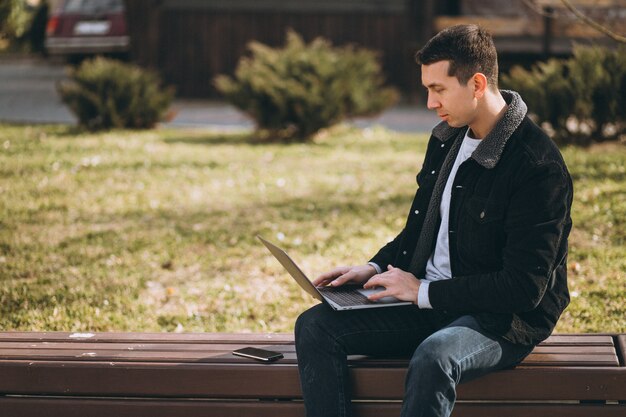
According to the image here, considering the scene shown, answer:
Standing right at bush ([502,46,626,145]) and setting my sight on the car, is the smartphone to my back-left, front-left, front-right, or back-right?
back-left

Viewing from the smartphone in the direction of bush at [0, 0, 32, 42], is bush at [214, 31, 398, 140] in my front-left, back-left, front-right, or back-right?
front-right

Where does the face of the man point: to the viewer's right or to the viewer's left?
to the viewer's left

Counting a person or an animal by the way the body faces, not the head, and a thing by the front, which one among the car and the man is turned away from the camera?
the car

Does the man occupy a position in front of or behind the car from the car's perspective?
behind

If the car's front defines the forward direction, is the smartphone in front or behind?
behind

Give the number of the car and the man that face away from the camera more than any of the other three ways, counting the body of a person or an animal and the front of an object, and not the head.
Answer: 1

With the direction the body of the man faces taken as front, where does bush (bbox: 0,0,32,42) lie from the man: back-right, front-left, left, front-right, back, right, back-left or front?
right

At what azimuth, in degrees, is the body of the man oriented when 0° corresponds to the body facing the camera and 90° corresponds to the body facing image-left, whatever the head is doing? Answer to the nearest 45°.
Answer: approximately 45°

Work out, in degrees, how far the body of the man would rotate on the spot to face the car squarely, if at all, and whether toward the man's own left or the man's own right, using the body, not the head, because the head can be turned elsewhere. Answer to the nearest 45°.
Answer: approximately 90° to the man's own right

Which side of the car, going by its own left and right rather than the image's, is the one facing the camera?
back

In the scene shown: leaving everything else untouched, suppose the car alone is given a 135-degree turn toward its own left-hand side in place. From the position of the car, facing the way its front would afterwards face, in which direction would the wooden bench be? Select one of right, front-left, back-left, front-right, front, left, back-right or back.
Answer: front-left

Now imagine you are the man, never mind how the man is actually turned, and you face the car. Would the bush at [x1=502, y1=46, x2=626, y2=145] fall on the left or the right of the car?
right
